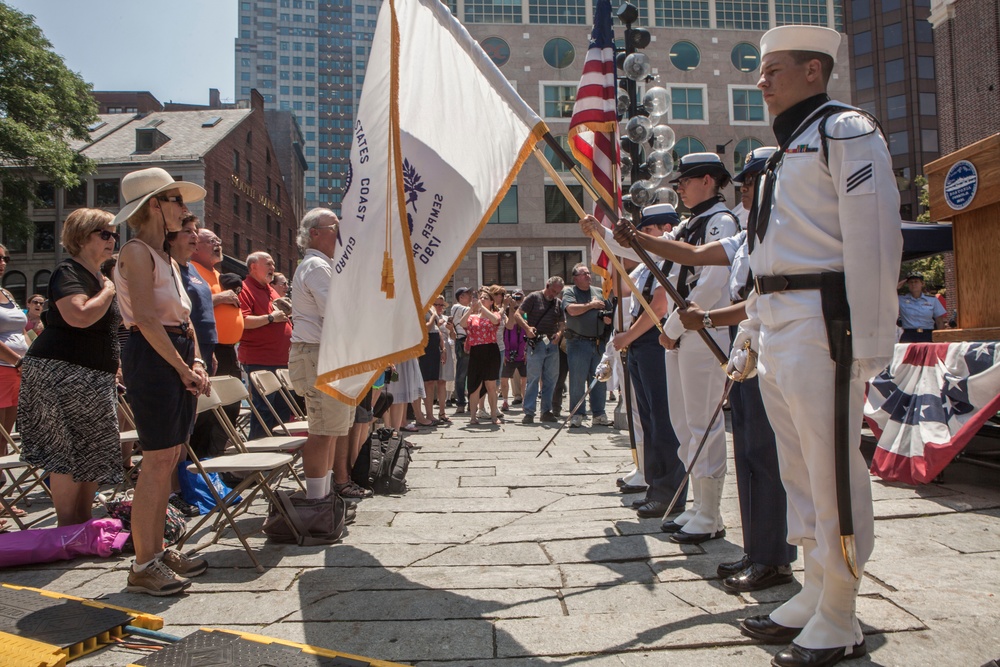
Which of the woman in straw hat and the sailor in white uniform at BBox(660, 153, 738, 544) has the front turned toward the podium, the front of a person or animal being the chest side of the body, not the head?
the woman in straw hat

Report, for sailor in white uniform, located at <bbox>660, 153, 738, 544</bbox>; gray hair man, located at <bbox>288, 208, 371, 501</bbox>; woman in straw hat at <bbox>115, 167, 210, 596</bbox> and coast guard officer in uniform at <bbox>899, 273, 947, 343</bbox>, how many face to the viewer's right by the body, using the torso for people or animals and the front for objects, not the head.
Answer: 2

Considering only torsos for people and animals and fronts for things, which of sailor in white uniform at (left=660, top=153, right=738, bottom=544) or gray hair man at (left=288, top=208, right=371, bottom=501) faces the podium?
the gray hair man

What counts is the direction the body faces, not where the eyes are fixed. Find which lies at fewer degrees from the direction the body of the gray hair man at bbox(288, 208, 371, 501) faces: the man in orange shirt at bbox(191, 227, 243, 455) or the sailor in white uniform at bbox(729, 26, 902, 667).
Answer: the sailor in white uniform

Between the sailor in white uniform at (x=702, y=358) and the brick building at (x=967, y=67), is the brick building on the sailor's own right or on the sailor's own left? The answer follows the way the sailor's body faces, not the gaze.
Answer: on the sailor's own right

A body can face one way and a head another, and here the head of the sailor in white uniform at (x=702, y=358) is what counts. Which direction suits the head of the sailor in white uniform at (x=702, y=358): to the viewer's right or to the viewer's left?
to the viewer's left

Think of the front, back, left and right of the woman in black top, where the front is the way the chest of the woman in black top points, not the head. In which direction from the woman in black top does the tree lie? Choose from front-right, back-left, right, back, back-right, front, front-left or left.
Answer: left

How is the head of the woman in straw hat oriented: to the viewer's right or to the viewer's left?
to the viewer's right

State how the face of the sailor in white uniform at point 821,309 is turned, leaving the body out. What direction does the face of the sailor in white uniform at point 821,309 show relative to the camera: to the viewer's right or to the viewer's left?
to the viewer's left

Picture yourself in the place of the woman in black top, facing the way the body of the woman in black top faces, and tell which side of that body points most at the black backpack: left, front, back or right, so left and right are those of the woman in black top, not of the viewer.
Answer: front

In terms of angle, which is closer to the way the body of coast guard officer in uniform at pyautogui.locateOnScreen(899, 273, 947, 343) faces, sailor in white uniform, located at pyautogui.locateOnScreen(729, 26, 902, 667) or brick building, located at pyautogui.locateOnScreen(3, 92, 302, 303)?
the sailor in white uniform

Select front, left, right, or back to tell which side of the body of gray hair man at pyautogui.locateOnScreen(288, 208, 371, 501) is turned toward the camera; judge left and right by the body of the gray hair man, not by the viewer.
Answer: right

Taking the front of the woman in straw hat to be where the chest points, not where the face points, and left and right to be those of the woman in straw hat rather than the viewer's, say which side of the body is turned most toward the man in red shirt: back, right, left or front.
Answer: left

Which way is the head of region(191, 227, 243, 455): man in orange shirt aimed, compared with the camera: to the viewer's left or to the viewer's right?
to the viewer's right

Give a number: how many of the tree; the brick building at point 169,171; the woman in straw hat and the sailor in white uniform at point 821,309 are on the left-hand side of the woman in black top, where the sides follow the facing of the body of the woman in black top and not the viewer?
2

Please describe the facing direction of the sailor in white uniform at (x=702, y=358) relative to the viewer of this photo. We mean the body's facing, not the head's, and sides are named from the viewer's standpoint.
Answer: facing to the left of the viewer

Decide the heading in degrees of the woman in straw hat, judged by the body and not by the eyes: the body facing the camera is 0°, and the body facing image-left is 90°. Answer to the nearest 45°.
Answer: approximately 270°

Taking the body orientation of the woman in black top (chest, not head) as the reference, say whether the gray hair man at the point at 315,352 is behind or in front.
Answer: in front

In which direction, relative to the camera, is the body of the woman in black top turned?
to the viewer's right
